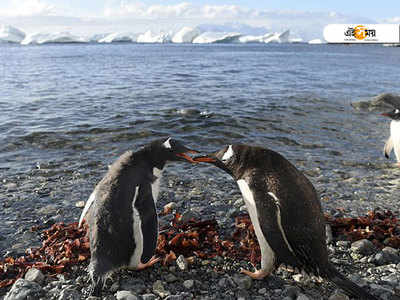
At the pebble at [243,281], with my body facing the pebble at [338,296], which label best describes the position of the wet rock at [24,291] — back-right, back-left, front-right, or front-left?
back-right

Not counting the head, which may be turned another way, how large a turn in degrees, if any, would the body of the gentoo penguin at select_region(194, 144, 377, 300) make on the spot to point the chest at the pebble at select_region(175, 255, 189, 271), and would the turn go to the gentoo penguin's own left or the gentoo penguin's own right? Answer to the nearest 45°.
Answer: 0° — it already faces it

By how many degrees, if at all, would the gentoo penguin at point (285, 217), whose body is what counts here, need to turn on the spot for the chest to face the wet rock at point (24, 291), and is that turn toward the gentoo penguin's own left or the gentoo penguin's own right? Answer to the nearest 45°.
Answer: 0° — it already faces it

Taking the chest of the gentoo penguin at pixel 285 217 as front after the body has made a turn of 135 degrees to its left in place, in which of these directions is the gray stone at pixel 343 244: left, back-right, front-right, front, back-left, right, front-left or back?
left

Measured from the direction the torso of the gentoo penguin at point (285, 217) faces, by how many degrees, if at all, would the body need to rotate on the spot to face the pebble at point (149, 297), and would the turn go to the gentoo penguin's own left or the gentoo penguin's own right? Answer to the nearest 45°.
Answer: approximately 45° to the gentoo penguin's own left

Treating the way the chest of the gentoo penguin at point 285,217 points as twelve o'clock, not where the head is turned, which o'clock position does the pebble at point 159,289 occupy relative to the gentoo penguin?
The pebble is roughly at 11 o'clock from the gentoo penguin.

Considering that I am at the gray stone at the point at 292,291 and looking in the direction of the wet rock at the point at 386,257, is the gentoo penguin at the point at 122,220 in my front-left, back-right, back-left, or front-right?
back-left

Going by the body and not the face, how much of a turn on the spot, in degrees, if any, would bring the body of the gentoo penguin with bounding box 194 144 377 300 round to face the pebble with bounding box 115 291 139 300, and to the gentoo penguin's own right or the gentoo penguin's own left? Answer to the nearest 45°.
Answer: approximately 45° to the gentoo penguin's own left

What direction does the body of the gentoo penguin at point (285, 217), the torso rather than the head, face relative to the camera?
to the viewer's left
